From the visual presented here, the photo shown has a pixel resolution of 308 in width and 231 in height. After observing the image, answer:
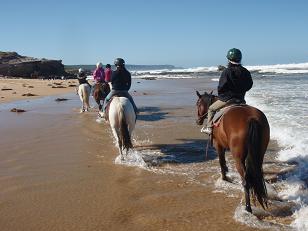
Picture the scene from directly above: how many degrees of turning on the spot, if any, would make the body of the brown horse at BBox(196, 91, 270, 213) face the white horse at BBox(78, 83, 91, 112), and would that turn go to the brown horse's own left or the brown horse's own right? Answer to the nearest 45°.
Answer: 0° — it already faces it

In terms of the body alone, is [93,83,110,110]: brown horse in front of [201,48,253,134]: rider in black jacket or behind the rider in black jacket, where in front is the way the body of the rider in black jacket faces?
in front

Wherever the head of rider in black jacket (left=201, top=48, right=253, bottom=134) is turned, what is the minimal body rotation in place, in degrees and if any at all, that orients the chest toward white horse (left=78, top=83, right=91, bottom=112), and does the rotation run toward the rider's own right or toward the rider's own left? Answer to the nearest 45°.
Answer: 0° — they already face it

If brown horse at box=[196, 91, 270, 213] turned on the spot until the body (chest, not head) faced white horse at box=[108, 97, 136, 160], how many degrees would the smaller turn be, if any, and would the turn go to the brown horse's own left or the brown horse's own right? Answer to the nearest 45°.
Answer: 0° — it already faces it

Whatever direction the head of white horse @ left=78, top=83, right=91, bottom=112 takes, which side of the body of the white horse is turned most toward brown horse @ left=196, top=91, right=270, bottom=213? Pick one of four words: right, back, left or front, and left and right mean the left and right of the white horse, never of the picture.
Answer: back

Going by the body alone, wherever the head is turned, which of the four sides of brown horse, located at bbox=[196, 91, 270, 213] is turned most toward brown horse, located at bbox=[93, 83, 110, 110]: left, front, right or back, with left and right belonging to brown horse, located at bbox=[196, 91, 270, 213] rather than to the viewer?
front

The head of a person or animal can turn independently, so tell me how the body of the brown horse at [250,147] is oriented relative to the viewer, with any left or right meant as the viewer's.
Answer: facing away from the viewer and to the left of the viewer

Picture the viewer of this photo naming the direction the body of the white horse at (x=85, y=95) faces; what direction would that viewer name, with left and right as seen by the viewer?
facing away from the viewer

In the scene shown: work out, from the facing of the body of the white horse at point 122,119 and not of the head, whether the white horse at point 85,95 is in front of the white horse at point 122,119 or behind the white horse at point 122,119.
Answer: in front

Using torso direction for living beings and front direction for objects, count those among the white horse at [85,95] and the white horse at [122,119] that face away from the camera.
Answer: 2

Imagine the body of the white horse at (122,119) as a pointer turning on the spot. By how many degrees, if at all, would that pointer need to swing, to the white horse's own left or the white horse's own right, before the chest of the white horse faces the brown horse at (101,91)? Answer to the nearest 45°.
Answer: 0° — it already faces it

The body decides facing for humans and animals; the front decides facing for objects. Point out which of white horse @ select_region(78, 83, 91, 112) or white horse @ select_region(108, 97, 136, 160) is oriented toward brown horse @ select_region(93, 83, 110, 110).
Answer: white horse @ select_region(108, 97, 136, 160)

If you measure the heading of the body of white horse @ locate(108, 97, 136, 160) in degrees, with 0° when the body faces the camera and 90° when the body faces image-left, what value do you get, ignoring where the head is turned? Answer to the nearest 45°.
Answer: approximately 180°

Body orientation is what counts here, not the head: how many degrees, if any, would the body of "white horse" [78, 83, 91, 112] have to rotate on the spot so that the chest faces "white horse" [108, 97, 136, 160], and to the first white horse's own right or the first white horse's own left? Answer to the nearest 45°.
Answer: approximately 180°
